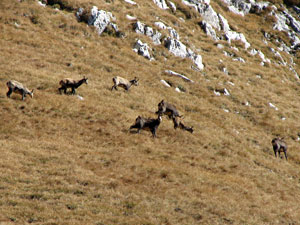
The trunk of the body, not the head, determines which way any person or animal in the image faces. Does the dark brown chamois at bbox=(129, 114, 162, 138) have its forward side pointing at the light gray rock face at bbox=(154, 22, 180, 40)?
no

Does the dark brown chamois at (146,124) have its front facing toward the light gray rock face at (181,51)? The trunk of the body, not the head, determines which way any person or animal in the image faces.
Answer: no

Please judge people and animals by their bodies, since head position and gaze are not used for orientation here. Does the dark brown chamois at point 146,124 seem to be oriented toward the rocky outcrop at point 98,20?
no

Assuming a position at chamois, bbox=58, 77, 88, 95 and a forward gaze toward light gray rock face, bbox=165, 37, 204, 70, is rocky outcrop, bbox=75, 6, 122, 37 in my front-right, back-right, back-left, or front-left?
front-left
